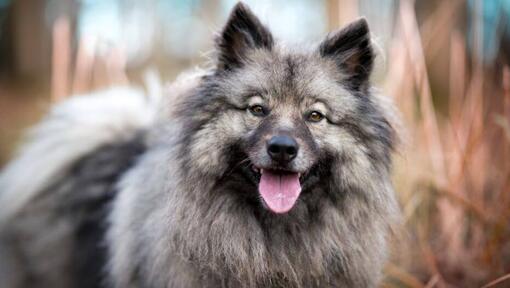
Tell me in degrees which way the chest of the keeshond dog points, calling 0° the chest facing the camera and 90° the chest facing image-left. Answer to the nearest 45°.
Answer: approximately 315°
